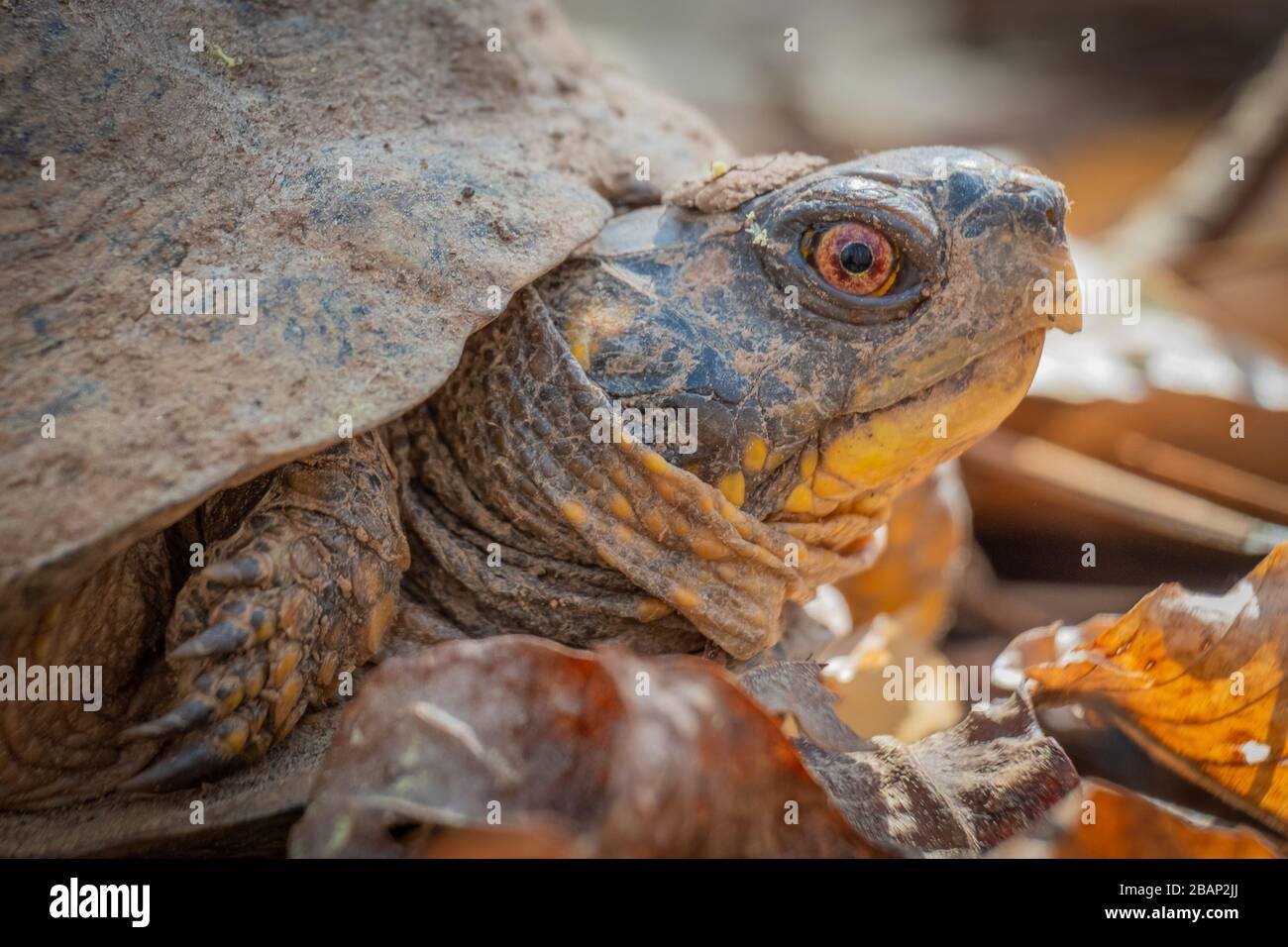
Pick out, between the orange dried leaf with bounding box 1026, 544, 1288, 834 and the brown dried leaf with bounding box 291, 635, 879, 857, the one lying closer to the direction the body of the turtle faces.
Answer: the orange dried leaf

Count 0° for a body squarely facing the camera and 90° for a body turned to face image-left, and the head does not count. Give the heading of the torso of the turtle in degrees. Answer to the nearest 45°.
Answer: approximately 270°

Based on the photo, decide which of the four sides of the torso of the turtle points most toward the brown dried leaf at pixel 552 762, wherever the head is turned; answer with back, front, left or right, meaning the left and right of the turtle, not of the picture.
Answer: right

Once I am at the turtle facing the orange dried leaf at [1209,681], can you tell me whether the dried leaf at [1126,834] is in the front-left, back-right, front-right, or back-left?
front-right

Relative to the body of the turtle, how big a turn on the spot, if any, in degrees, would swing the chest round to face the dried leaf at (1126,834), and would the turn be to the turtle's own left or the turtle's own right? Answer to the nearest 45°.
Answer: approximately 45° to the turtle's own right

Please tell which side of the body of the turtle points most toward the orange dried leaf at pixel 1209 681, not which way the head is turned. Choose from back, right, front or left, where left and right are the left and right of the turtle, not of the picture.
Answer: front
